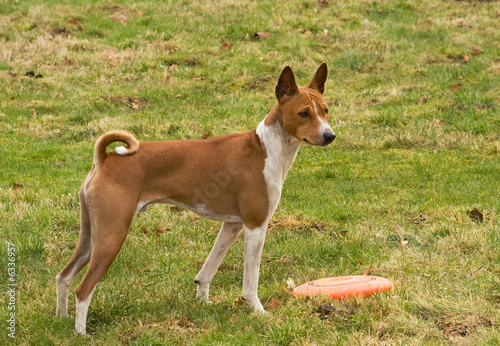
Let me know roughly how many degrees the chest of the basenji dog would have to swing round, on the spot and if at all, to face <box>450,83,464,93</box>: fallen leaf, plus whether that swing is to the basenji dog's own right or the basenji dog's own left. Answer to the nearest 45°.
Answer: approximately 45° to the basenji dog's own left

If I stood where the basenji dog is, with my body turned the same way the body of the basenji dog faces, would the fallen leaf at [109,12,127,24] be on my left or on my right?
on my left

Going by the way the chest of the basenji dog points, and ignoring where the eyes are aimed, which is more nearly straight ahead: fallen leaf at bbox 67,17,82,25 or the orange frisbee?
the orange frisbee

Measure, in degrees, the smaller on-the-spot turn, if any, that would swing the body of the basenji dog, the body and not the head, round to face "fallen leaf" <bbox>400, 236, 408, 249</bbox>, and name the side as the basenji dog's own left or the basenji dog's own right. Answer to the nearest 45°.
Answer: approximately 45° to the basenji dog's own left

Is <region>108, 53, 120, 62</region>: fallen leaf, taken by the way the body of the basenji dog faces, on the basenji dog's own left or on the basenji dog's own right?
on the basenji dog's own left

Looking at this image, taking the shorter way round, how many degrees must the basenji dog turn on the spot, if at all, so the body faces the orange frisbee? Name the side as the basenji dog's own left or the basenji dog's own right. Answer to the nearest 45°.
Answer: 0° — it already faces it

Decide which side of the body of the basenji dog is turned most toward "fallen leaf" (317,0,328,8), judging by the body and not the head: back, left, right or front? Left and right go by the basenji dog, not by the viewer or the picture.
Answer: left

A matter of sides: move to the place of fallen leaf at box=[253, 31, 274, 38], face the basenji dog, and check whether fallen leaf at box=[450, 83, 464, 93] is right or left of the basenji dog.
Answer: left

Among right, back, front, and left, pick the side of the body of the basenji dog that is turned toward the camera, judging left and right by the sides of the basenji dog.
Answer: right
